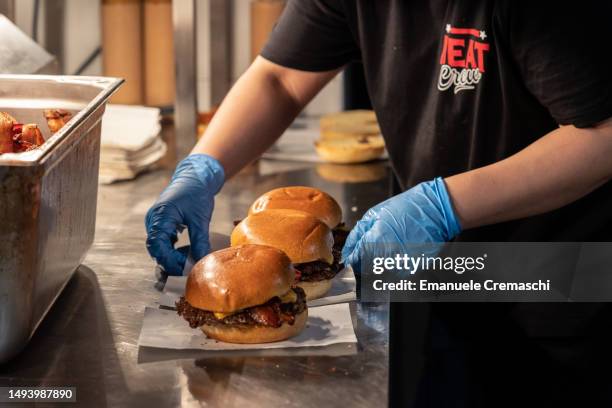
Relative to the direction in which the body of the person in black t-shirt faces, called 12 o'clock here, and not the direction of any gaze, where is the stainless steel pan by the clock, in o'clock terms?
The stainless steel pan is roughly at 12 o'clock from the person in black t-shirt.

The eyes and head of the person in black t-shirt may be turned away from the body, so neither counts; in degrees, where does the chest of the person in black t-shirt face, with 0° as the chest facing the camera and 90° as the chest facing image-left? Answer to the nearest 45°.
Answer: approximately 45°

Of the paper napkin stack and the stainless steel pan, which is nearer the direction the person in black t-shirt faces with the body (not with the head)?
the stainless steel pan

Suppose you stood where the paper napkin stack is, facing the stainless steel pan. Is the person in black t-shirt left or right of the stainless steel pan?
left

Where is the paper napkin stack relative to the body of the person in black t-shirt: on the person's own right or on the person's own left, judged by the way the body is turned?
on the person's own right
